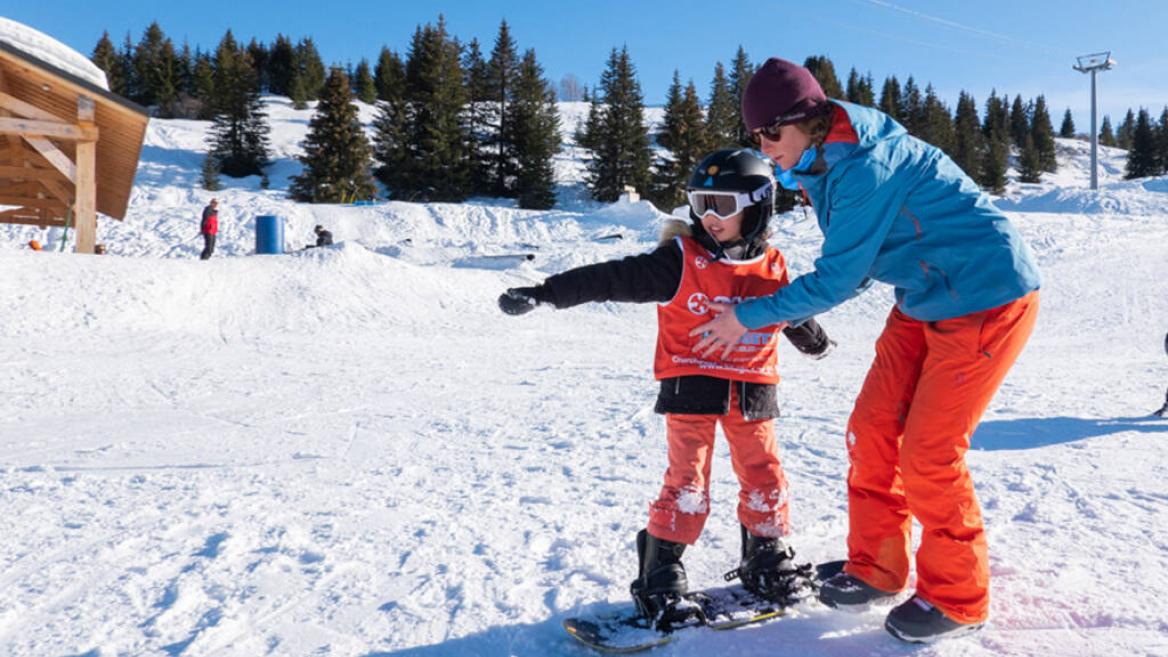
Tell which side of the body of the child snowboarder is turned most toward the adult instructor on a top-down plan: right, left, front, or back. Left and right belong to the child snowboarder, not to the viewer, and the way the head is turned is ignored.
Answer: left

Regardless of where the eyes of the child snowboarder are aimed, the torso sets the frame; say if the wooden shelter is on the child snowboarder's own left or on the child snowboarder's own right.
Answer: on the child snowboarder's own right

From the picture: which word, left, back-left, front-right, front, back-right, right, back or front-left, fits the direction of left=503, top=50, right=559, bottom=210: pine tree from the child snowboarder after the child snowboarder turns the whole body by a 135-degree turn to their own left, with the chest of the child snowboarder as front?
front-left

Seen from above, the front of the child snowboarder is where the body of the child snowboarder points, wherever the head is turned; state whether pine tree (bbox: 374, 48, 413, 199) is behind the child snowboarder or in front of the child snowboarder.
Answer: behind

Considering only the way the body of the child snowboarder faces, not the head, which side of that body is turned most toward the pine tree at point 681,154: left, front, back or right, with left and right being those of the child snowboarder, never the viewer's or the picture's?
back

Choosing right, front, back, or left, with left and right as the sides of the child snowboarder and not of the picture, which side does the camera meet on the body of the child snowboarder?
front

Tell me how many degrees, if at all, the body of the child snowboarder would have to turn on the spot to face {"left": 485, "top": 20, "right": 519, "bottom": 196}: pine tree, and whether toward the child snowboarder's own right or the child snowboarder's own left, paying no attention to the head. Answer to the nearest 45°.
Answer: approximately 180°

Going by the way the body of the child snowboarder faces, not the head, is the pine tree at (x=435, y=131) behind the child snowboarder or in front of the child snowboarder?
behind

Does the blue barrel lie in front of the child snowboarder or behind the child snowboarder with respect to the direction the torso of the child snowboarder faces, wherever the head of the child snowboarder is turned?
behind

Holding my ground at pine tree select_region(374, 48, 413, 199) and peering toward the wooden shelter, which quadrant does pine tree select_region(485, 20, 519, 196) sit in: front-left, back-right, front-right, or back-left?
back-left

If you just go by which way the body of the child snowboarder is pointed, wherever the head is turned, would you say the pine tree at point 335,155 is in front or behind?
behind

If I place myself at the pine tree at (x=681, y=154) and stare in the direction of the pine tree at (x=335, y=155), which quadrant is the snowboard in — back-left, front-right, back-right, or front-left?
front-left

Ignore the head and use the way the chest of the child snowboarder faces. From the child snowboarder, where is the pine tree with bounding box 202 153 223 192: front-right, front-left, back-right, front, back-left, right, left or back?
back-right

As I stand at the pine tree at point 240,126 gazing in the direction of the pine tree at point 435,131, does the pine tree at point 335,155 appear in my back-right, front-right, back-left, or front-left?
front-right
